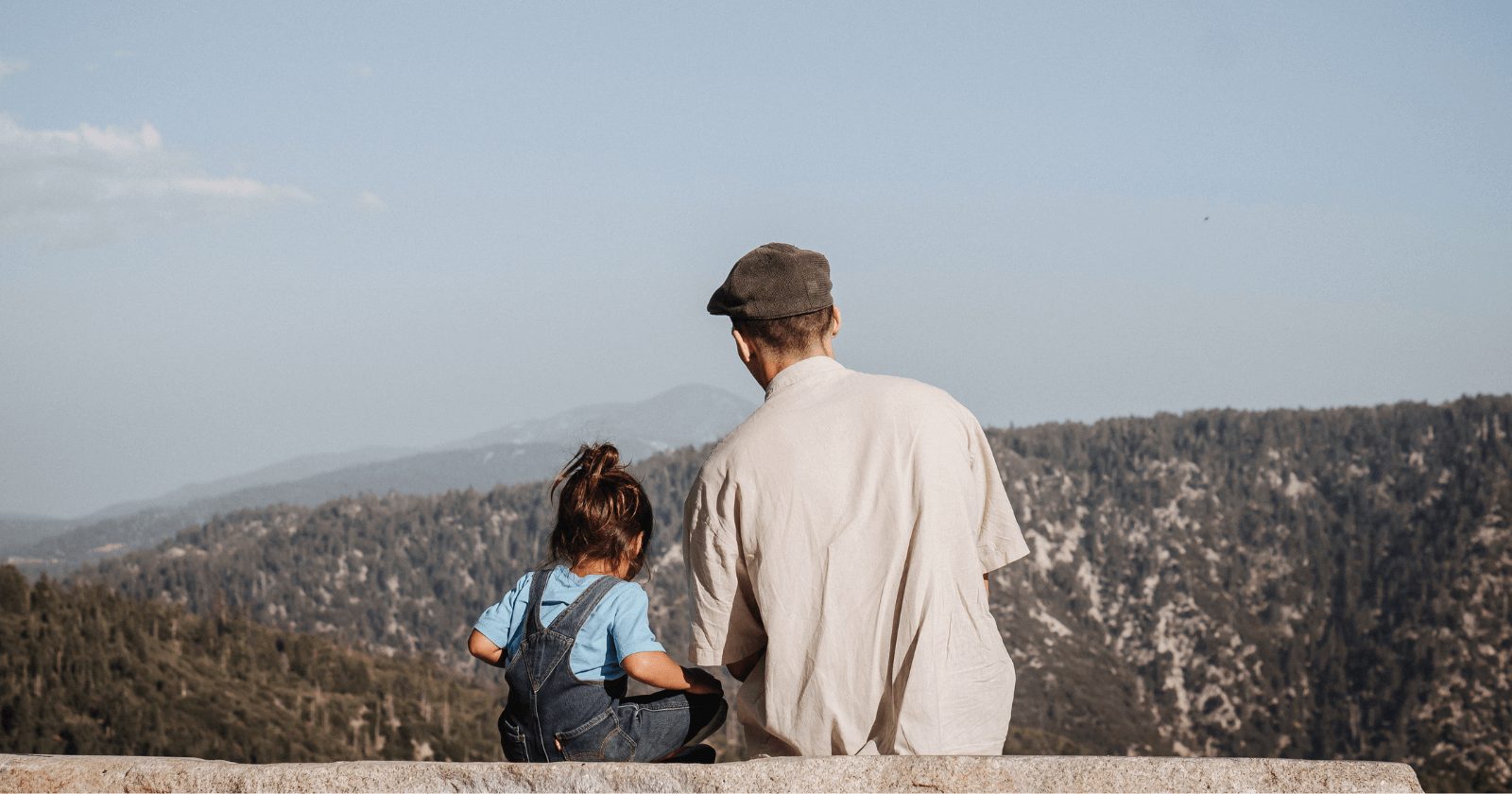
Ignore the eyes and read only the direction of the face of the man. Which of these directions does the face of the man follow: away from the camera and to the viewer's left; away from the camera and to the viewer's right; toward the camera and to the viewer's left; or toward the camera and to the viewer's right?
away from the camera and to the viewer's left

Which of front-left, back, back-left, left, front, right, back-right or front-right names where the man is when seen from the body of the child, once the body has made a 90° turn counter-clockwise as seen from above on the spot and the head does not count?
back

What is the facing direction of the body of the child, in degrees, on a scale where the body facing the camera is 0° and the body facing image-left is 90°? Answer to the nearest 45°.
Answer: approximately 225°
